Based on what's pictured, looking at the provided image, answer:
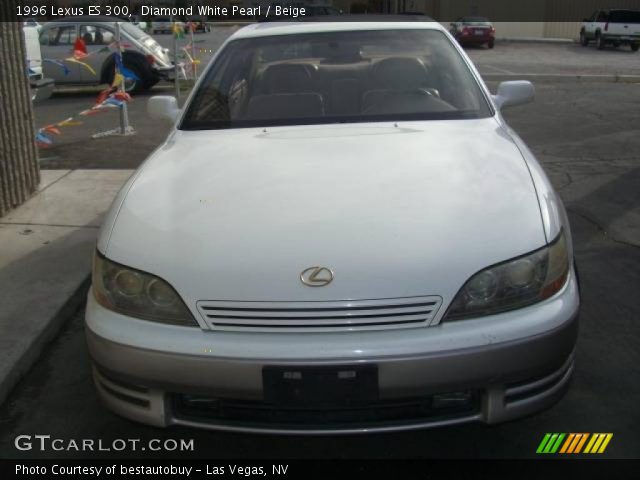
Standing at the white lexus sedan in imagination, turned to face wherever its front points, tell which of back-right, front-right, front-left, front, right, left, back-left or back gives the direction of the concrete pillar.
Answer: back-right

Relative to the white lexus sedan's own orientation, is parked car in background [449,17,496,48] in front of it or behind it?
behind

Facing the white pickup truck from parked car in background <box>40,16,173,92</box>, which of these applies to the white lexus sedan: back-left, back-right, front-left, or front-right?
back-right

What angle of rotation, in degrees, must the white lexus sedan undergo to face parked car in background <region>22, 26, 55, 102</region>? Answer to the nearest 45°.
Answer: approximately 135° to its right

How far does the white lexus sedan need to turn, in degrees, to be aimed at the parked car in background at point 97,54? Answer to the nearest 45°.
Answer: approximately 180°

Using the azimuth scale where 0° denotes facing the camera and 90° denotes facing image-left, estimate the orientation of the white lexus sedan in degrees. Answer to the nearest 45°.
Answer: approximately 0°

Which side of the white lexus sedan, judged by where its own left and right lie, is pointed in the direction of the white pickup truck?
back
